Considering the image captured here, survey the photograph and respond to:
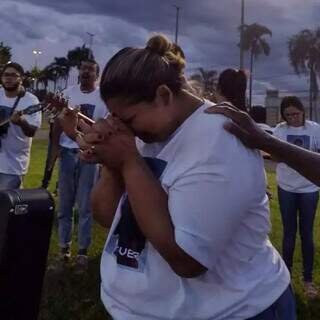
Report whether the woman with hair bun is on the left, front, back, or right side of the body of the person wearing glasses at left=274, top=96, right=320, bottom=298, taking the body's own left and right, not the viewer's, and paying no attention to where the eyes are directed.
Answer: front

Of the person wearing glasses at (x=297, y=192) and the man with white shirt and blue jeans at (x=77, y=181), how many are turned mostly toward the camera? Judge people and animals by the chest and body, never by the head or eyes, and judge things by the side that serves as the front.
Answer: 2

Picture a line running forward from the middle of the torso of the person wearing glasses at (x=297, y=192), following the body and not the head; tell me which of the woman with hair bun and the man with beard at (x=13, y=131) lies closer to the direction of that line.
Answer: the woman with hair bun

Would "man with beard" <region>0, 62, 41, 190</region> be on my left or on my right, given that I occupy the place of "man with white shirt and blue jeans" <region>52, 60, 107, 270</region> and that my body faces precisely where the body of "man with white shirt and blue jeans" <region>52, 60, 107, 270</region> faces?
on my right

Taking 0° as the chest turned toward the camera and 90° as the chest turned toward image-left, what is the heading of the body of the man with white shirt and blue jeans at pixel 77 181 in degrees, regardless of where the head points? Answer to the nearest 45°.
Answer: approximately 0°

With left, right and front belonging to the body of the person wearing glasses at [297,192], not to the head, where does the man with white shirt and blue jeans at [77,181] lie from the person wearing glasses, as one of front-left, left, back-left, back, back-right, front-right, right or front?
right

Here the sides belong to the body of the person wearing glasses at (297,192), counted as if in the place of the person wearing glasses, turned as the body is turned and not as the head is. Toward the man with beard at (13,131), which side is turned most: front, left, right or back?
right

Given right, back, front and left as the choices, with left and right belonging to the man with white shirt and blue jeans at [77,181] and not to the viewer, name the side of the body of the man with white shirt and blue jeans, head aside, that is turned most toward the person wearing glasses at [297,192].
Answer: left

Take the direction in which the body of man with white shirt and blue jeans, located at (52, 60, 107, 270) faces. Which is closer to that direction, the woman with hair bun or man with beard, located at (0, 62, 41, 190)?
the woman with hair bun

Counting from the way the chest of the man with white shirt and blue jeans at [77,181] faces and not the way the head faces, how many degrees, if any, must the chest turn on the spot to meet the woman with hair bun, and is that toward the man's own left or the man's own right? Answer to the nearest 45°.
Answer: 0° — they already face them
